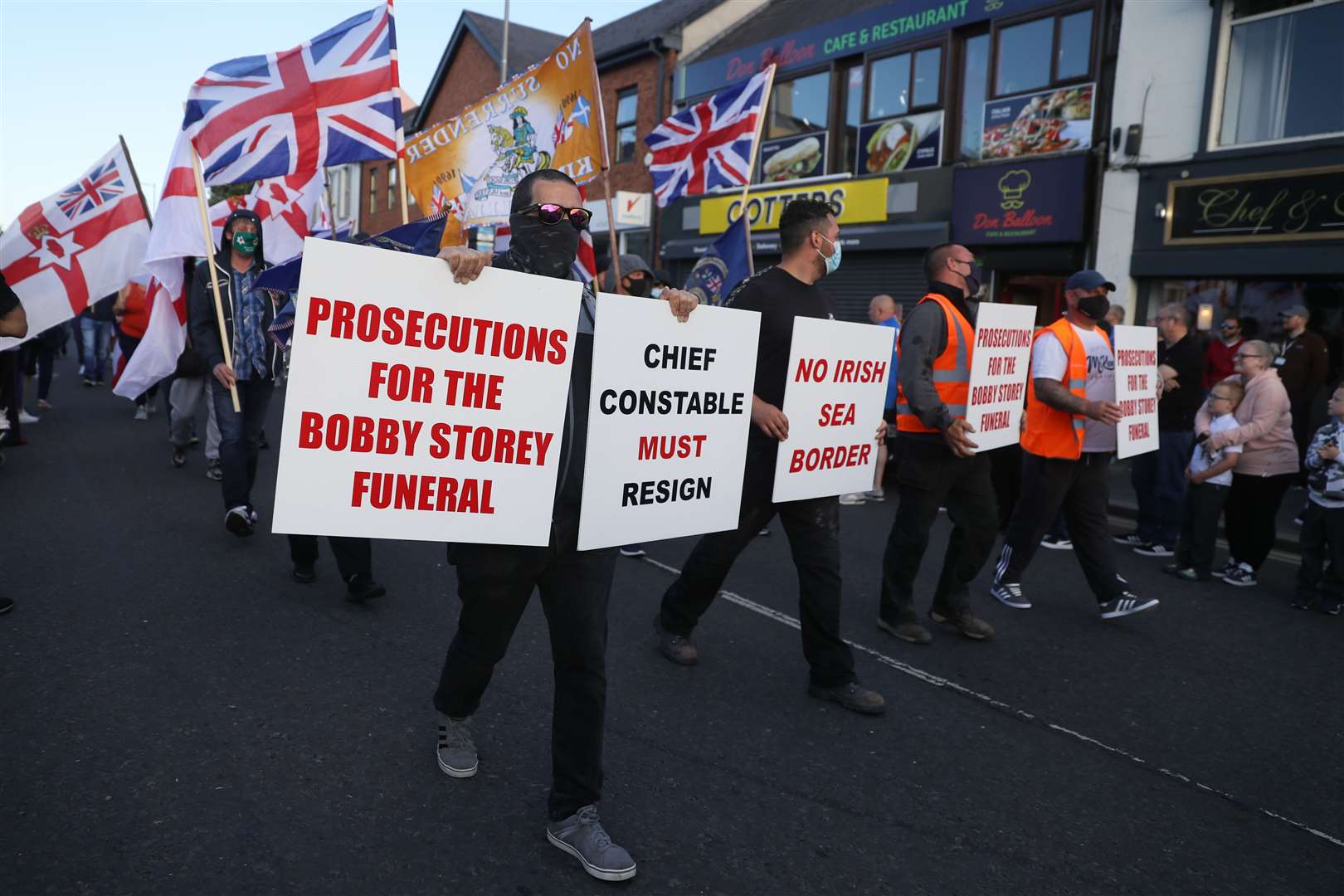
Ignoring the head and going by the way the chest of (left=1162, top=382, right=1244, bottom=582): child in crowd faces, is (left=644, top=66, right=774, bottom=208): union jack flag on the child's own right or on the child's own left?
on the child's own right

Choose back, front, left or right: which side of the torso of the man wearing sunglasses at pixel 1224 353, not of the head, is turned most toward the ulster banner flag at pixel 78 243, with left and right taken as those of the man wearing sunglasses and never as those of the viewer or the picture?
front

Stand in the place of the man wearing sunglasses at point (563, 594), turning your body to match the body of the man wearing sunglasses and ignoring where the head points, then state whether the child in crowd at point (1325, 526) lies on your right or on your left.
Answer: on your left

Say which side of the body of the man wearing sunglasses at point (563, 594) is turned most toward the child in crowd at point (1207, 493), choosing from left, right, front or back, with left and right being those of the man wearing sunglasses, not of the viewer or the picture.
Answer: left

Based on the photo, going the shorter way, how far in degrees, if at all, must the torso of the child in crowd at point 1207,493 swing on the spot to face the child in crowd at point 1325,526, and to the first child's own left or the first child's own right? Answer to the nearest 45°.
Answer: approximately 90° to the first child's own left

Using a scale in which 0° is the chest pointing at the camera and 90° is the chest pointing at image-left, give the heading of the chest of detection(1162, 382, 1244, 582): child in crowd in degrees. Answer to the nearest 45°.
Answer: approximately 45°

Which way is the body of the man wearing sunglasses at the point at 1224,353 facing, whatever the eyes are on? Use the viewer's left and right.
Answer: facing the viewer and to the left of the viewer

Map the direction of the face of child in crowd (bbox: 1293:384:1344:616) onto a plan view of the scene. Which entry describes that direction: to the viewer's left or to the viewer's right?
to the viewer's left

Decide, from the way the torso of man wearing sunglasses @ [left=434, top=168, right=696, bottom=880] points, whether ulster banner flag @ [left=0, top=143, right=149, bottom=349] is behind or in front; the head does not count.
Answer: behind

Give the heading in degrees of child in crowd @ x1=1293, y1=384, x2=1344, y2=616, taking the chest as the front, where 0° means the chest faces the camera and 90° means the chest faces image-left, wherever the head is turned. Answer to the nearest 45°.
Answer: approximately 45°

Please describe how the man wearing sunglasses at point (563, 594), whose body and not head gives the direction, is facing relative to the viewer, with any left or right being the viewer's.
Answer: facing the viewer and to the right of the viewer
